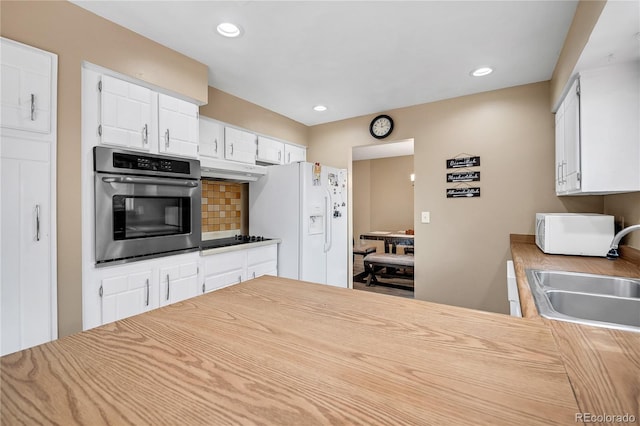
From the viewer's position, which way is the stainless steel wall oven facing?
facing the viewer and to the right of the viewer

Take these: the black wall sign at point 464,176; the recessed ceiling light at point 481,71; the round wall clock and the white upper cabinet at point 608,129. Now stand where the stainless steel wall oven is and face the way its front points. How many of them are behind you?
0

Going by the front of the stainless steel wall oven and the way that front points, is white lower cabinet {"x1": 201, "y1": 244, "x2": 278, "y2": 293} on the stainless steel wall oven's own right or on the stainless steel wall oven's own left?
on the stainless steel wall oven's own left

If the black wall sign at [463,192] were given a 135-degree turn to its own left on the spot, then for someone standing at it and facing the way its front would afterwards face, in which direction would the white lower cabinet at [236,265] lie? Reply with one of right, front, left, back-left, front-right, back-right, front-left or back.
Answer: back

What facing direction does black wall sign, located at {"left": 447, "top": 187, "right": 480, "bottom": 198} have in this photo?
toward the camera

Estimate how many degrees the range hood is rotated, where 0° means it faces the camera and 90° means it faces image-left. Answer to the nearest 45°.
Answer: approximately 315°

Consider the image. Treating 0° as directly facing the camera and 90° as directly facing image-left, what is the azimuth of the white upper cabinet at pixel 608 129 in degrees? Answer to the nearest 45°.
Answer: approximately 90°

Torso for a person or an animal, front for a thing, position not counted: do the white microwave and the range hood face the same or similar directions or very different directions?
very different directions

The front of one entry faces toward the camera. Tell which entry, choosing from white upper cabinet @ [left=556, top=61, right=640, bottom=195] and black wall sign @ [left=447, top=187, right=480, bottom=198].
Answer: the black wall sign

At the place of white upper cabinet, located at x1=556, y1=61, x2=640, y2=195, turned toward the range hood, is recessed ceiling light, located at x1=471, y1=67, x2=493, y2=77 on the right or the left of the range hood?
right

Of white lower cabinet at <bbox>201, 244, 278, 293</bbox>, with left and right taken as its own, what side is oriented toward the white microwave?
front

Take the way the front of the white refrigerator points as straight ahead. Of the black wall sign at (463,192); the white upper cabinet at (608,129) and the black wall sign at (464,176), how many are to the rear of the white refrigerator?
0

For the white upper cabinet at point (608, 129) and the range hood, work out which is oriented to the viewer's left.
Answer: the white upper cabinet

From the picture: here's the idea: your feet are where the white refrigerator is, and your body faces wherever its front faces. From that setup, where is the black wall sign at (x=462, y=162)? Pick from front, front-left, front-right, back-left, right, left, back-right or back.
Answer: front-left

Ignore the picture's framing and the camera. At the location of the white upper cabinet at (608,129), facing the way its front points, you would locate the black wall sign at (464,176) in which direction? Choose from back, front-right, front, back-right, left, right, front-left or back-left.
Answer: front-right

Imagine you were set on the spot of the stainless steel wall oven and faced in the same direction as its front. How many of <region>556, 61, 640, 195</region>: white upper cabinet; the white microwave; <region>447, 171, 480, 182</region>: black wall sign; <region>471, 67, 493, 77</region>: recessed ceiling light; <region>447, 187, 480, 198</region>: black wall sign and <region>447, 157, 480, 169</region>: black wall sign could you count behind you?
0

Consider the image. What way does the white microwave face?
to the viewer's left

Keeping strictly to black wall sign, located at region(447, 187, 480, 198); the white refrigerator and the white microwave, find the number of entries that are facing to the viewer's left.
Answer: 1

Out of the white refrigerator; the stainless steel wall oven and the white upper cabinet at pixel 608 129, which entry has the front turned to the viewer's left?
the white upper cabinet
